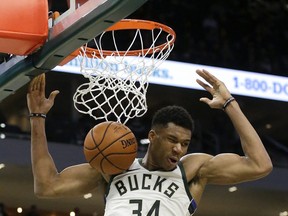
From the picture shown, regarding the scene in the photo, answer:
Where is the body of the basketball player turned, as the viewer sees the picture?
toward the camera
